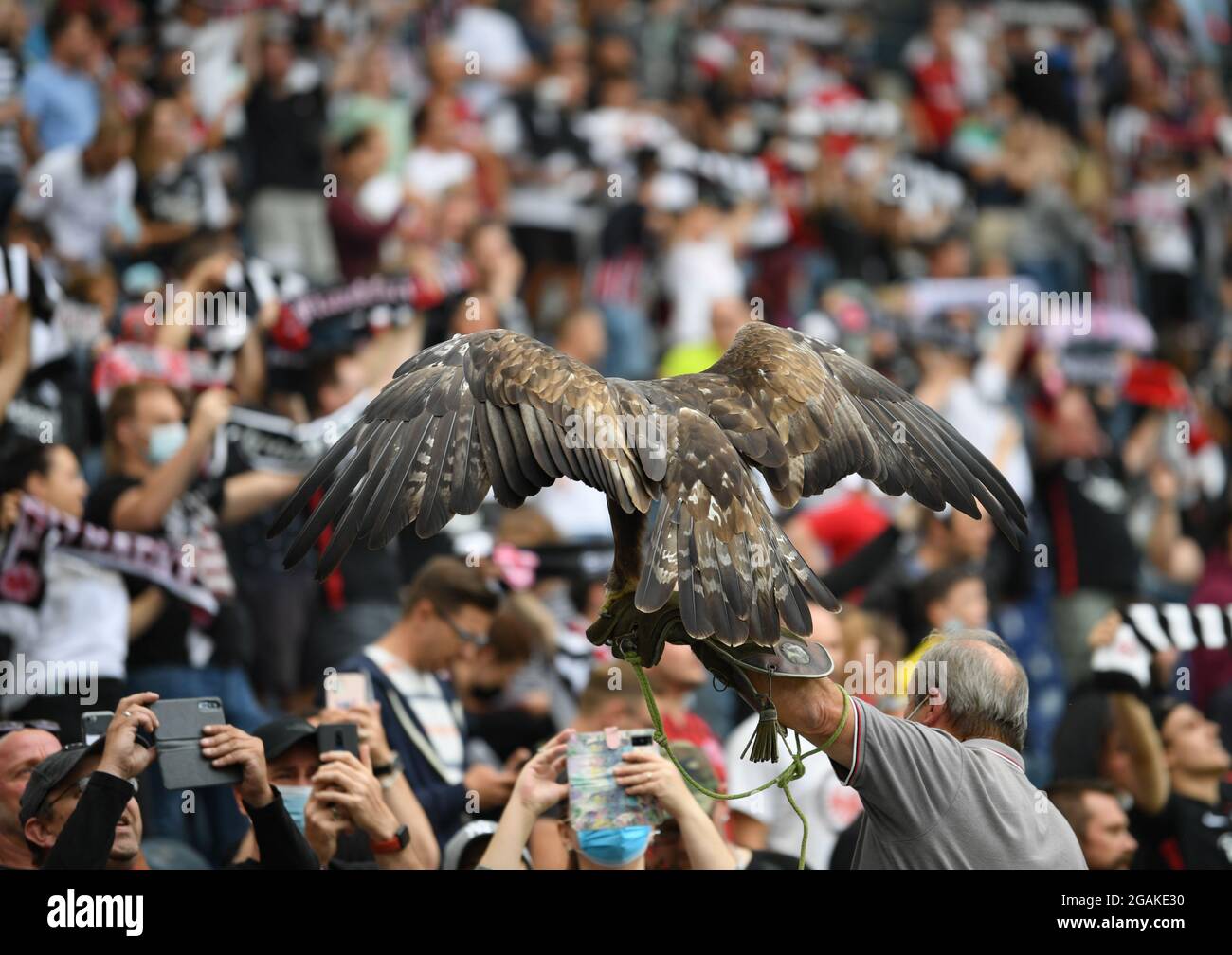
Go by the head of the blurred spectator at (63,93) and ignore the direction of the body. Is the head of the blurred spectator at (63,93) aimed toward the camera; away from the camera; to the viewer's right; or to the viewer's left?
toward the camera

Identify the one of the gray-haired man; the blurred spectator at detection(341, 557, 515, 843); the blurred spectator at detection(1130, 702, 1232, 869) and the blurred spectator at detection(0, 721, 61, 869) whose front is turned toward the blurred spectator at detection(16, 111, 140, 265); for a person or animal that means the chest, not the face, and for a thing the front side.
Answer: the gray-haired man

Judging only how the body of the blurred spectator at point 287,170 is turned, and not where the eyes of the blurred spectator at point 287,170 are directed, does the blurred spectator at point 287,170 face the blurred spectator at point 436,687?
yes

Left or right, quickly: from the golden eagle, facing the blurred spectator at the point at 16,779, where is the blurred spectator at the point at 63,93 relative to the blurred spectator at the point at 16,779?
right

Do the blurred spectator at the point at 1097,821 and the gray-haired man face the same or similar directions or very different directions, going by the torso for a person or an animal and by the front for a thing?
very different directions

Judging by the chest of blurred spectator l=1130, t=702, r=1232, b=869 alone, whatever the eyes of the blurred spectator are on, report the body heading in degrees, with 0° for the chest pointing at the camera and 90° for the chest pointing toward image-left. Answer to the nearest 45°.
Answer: approximately 315°

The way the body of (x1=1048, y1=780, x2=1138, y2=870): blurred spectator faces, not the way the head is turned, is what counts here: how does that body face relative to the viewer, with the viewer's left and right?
facing the viewer and to the right of the viewer

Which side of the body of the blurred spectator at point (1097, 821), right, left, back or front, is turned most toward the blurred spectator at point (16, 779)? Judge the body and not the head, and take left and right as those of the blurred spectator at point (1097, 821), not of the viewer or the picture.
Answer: right

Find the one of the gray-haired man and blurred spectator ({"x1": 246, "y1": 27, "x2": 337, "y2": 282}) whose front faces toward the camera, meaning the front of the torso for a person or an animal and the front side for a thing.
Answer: the blurred spectator

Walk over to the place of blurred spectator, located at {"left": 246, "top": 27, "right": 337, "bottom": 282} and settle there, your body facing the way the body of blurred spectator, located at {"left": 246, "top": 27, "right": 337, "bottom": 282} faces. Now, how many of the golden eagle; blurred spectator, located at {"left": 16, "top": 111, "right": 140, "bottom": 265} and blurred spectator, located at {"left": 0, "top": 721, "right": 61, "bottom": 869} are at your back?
0

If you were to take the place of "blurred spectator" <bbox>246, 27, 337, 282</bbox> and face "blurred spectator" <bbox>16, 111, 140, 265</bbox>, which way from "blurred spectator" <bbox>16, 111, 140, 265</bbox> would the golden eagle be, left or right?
left

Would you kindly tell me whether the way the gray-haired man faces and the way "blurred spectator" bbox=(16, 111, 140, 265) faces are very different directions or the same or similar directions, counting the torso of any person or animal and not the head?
very different directions

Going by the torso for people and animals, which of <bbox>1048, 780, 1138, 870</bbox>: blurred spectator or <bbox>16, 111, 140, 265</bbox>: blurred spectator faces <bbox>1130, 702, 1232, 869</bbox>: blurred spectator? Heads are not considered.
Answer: <bbox>16, 111, 140, 265</bbox>: blurred spectator

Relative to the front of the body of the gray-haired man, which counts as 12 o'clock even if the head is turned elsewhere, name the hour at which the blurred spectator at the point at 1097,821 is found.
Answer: The blurred spectator is roughly at 2 o'clock from the gray-haired man.

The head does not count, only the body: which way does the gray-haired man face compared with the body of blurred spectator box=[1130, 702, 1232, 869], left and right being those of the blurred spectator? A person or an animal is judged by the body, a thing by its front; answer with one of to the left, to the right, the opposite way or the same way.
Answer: the opposite way

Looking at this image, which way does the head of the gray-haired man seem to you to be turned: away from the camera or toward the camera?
away from the camera

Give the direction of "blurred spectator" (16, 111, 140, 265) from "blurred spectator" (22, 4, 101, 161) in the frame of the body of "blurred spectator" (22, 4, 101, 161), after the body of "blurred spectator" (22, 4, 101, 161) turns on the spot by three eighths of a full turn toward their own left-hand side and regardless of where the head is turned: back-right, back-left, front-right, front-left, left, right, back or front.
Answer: back

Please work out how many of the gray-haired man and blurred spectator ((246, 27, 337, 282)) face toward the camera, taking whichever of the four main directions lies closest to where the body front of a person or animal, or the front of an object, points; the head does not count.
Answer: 1
